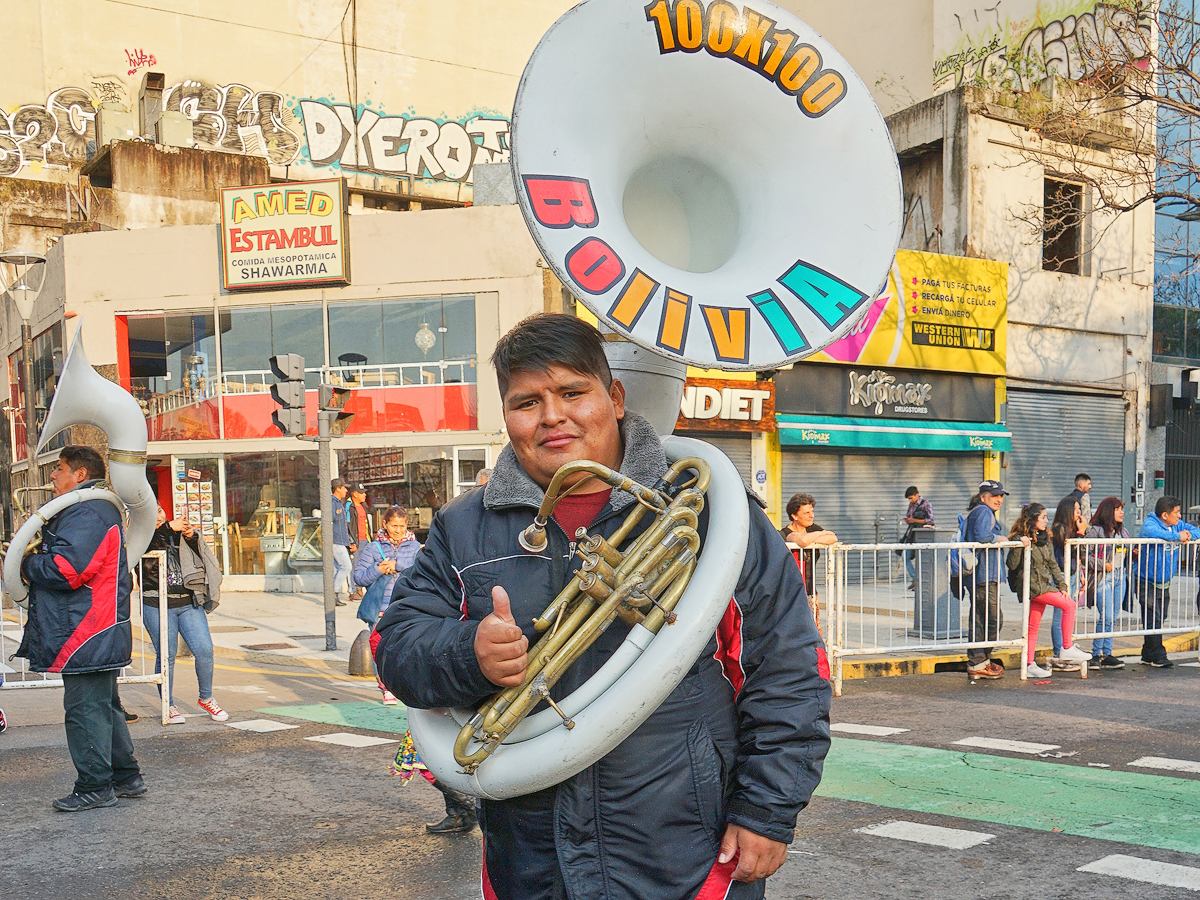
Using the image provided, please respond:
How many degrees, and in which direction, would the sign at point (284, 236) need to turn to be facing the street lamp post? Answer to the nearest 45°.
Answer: approximately 90° to its right

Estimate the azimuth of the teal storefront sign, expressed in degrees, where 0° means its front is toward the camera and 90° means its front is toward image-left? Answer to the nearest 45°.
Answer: approximately 0°

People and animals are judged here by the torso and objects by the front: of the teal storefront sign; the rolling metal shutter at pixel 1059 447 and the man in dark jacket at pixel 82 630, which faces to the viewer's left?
the man in dark jacket

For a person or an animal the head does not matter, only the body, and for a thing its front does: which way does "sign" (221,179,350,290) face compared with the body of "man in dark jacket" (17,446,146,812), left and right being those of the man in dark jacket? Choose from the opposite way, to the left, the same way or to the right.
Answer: to the left

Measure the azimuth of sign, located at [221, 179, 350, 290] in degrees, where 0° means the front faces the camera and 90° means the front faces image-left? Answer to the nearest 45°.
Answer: approximately 0°

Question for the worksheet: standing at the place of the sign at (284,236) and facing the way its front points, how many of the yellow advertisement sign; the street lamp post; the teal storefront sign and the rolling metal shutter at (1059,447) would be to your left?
3

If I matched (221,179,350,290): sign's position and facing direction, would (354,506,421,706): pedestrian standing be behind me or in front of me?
in front

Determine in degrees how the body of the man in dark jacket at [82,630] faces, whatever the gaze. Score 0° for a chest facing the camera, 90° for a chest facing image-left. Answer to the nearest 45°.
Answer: approximately 90°

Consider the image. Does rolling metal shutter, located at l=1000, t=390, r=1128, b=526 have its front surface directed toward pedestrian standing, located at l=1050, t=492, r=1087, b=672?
yes

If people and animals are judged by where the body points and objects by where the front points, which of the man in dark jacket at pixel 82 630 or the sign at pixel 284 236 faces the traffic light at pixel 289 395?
the sign
